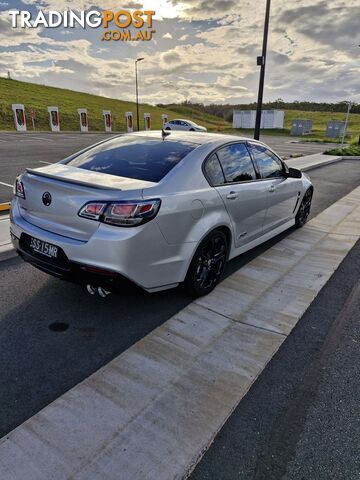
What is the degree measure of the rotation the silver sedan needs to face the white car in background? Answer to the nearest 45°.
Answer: approximately 45° to its left

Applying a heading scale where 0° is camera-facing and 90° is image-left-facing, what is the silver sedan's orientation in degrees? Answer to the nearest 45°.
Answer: approximately 225°
